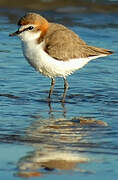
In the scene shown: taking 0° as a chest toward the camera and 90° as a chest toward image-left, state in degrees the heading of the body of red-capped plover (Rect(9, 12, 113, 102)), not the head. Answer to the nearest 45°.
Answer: approximately 90°
